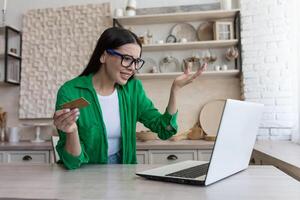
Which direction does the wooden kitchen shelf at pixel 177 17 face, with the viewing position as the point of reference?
facing the viewer

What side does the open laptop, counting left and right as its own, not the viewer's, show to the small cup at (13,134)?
front

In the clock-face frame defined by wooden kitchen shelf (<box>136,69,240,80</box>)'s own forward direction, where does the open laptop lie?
The open laptop is roughly at 12 o'clock from the wooden kitchen shelf.

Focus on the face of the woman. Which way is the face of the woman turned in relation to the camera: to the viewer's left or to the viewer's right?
to the viewer's right

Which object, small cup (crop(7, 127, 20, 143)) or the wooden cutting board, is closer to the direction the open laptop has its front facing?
the small cup

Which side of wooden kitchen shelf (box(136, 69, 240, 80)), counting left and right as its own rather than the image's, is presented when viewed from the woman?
front

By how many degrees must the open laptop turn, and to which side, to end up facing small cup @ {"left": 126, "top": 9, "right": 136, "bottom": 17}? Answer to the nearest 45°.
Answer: approximately 45° to its right

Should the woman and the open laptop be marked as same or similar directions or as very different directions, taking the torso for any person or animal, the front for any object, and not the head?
very different directions

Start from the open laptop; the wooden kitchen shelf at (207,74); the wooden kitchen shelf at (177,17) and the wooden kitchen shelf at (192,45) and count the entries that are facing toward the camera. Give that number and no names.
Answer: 3

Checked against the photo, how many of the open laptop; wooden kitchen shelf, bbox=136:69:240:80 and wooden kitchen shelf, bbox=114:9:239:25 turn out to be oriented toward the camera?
2

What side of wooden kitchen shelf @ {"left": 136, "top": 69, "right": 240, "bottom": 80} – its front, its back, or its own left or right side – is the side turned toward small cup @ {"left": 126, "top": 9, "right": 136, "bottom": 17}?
right

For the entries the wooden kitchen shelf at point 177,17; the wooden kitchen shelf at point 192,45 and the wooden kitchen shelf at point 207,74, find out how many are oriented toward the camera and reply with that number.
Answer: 3

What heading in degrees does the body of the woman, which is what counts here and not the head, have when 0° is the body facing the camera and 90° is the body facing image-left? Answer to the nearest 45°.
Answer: approximately 315°

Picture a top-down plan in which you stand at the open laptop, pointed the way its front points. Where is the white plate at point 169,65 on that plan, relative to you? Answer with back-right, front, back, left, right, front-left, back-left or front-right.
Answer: front-right
